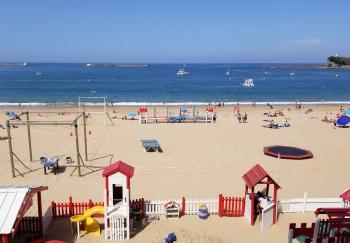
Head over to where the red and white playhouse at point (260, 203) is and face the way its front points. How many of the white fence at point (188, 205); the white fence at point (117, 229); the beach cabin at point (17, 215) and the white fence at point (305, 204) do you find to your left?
1

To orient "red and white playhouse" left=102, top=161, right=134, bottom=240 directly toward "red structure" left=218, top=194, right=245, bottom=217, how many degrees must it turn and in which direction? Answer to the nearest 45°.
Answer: approximately 90° to its left

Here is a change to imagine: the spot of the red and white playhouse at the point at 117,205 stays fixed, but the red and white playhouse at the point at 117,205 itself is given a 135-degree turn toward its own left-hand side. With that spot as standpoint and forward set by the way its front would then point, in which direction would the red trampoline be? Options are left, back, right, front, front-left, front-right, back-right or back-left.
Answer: front

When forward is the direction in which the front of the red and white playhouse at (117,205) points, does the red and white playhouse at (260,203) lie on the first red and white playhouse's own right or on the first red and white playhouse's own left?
on the first red and white playhouse's own left

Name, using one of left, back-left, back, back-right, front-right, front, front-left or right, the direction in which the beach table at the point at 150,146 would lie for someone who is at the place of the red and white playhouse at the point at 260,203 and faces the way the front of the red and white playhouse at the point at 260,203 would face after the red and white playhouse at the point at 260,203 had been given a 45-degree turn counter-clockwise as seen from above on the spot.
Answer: back-left

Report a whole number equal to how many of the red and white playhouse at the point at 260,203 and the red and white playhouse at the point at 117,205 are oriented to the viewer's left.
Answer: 0

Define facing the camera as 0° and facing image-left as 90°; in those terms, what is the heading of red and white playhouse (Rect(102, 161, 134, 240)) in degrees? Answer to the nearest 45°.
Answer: approximately 0°

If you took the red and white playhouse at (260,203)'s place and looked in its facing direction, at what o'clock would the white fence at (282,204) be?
The white fence is roughly at 9 o'clock from the red and white playhouse.

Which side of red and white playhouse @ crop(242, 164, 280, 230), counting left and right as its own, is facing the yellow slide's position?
right

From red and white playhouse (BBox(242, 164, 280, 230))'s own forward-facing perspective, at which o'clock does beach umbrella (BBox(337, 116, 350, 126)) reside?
The beach umbrella is roughly at 8 o'clock from the red and white playhouse.

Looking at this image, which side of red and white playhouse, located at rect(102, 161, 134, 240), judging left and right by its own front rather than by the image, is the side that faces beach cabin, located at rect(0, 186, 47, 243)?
right

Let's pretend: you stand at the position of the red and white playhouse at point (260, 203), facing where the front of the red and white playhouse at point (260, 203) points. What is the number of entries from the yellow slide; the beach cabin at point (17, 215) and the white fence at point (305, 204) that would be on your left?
1

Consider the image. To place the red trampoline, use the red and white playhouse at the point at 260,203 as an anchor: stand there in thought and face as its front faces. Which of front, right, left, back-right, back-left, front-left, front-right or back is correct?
back-left

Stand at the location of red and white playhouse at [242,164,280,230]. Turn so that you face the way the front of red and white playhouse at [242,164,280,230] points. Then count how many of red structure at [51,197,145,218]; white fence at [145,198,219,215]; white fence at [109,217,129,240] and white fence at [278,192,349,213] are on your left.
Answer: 1

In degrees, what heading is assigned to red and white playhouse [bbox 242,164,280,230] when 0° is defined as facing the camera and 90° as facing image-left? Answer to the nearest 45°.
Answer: approximately 315°

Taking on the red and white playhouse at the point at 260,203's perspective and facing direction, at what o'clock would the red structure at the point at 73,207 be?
The red structure is roughly at 4 o'clock from the red and white playhouse.

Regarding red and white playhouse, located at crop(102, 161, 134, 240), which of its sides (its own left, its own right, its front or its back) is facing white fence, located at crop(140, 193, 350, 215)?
left
